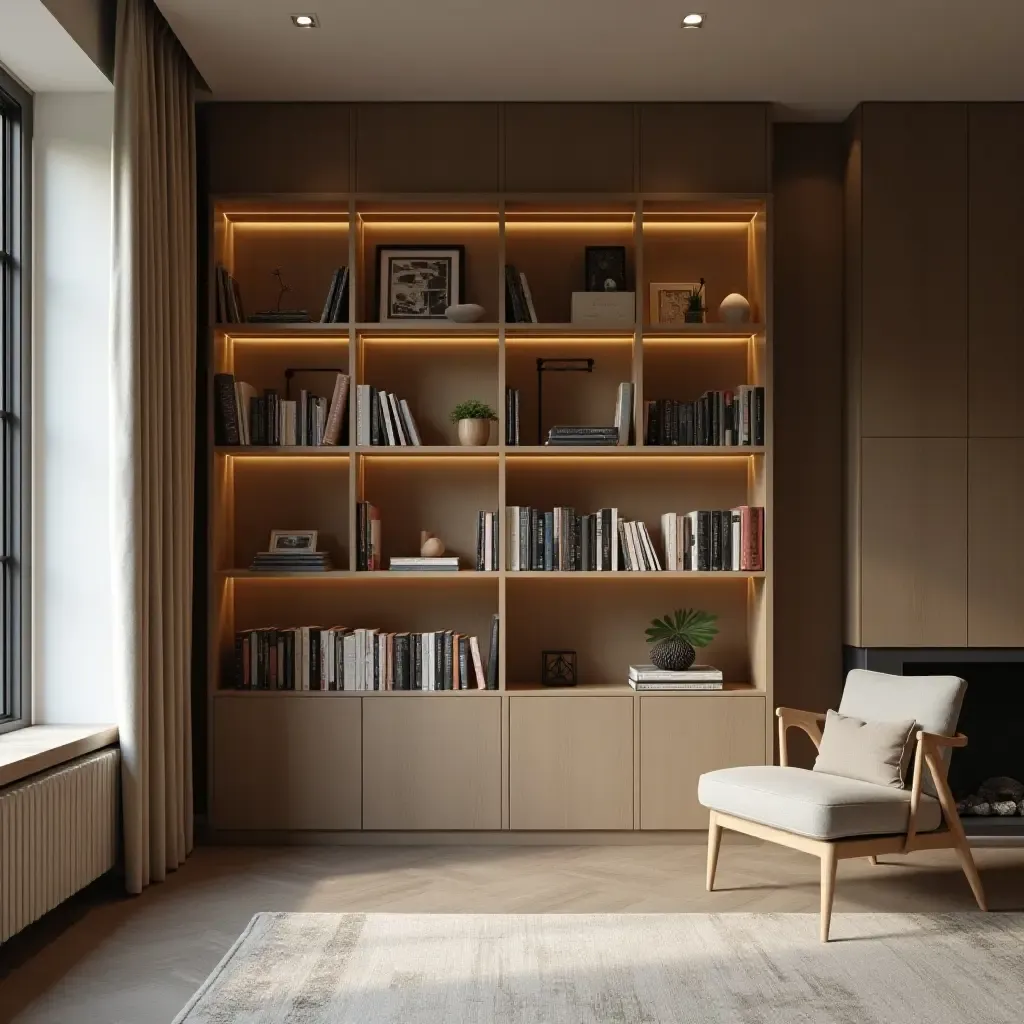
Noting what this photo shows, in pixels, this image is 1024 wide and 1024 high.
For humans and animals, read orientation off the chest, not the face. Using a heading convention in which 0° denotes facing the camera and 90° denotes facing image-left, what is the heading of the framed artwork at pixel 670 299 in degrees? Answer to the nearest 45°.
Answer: approximately 0°

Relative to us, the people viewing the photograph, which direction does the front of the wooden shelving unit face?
facing the viewer

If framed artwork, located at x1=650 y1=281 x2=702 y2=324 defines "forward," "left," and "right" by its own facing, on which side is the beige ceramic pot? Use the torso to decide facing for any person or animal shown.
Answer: on its right

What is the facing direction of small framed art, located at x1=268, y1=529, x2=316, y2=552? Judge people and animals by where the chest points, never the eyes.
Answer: toward the camera

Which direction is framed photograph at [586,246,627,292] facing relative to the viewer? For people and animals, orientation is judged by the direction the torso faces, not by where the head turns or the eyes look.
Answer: toward the camera

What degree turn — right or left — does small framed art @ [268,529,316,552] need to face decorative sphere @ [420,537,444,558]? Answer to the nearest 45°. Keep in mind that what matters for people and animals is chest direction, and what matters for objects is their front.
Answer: approximately 90° to its left

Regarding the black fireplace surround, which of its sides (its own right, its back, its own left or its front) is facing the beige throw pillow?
front

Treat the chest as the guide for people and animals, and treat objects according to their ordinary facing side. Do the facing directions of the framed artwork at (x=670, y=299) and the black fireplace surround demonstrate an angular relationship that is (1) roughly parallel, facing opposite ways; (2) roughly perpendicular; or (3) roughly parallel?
roughly parallel

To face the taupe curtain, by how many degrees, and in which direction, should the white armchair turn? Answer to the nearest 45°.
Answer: approximately 45° to its right

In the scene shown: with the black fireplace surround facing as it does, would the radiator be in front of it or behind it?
in front

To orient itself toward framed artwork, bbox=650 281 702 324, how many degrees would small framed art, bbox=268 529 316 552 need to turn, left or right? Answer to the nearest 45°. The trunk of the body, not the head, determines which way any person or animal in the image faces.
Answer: approximately 90° to its left

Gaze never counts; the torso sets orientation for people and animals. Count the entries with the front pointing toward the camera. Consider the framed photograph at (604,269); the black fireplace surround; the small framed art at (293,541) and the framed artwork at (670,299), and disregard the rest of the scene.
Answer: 4

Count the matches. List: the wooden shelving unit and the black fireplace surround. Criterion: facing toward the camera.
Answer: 2

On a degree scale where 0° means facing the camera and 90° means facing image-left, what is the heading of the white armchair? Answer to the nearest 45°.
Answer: approximately 45°
